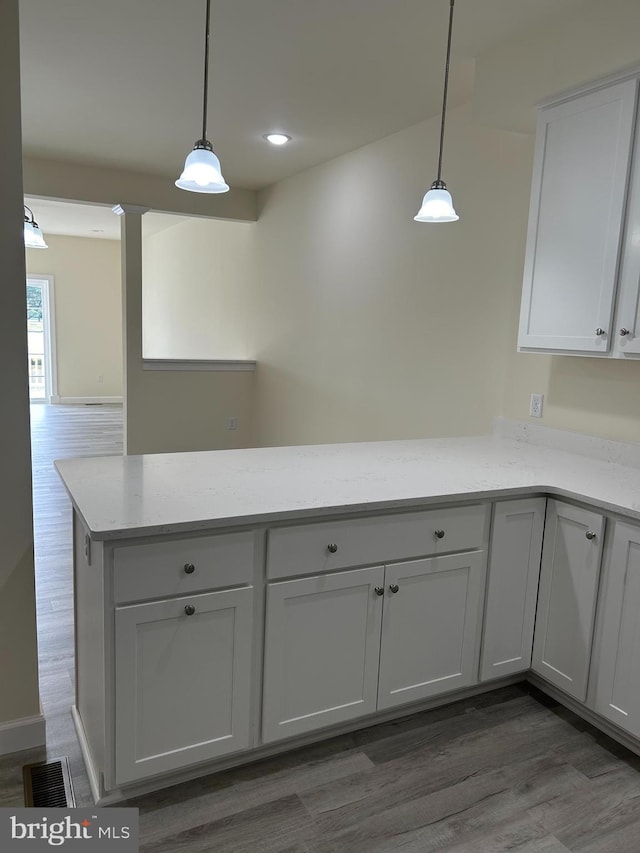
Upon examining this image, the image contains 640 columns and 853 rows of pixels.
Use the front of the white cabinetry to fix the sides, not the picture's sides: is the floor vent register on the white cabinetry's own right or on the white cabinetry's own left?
on the white cabinetry's own right

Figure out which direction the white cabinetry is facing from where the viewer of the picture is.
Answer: facing the viewer and to the right of the viewer

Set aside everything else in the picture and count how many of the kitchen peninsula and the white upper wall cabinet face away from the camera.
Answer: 0

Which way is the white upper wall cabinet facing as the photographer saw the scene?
facing the viewer and to the left of the viewer

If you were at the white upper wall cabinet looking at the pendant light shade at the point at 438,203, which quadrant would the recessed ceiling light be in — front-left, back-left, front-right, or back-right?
front-right

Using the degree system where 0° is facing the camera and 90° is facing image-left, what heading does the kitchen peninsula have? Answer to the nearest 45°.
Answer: approximately 315°

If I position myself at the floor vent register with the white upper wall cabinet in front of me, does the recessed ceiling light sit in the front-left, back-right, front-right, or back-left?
front-left

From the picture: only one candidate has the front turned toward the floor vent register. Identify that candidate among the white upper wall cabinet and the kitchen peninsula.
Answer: the white upper wall cabinet
